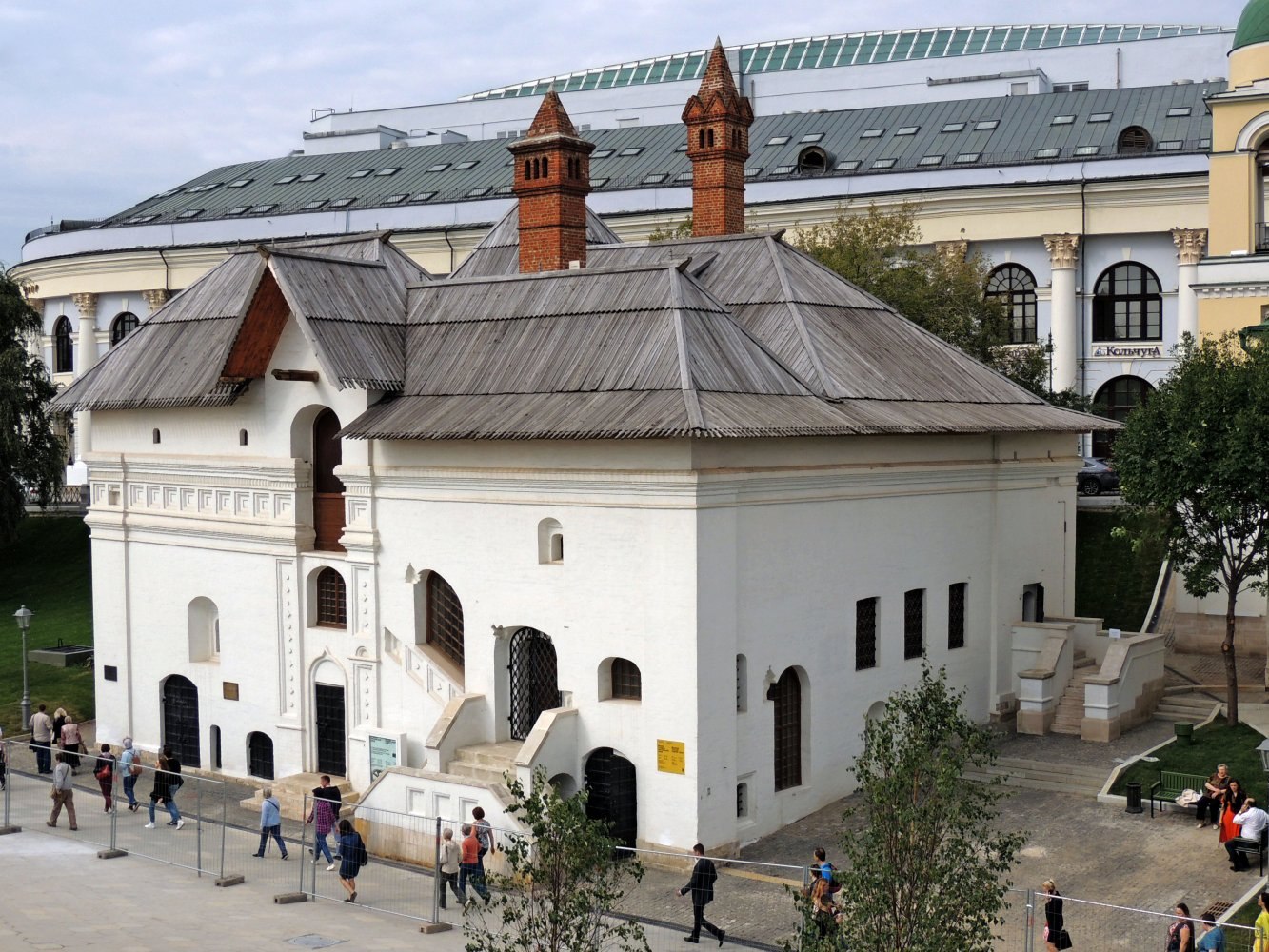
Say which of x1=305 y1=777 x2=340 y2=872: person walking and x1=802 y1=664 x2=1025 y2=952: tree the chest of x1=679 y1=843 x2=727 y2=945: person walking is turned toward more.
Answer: the person walking

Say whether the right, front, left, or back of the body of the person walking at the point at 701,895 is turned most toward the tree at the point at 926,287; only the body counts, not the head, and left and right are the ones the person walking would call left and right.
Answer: right

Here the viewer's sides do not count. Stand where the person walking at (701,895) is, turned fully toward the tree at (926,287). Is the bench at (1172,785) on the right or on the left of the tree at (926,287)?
right

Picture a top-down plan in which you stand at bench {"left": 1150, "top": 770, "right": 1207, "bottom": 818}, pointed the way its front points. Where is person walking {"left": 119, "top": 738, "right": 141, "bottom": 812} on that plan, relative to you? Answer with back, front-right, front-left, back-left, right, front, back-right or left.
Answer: front-right

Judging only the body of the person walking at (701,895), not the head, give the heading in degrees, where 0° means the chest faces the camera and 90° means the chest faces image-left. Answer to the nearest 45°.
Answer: approximately 90°

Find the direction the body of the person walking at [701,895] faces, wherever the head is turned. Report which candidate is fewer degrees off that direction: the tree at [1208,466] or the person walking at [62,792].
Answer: the person walking

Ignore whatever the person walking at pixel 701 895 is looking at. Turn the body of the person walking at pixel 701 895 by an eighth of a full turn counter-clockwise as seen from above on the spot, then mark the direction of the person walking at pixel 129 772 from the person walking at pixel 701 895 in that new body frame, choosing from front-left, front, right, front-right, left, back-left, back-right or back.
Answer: right

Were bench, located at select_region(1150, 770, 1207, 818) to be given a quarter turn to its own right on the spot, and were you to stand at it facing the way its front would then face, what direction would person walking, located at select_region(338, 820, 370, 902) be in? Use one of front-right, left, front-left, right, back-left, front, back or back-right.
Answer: left

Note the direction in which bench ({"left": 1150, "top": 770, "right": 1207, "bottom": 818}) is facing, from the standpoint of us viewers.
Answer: facing the viewer and to the left of the viewer
